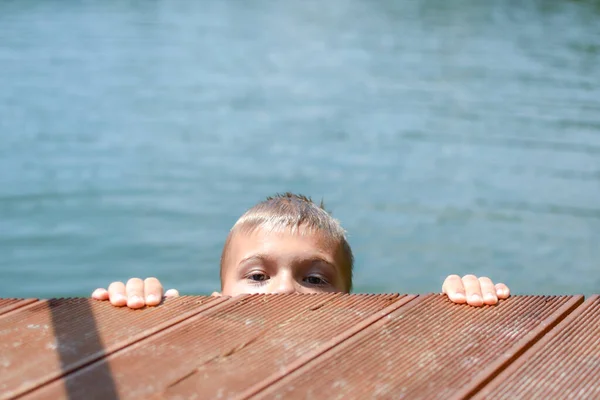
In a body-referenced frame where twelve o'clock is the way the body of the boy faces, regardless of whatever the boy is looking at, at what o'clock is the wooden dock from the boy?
The wooden dock is roughly at 12 o'clock from the boy.

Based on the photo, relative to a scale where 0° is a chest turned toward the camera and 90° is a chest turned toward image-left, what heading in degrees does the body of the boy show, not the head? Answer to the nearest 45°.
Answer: approximately 0°
